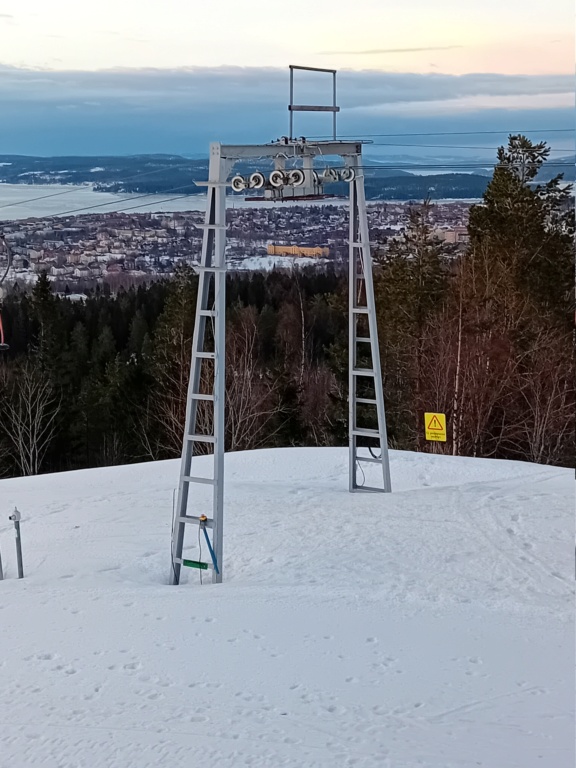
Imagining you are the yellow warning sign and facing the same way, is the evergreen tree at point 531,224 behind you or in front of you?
behind

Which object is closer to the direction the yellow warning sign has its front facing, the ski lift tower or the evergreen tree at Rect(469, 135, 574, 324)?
the ski lift tower

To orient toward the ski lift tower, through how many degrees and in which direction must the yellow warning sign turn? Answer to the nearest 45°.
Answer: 0° — it already faces it

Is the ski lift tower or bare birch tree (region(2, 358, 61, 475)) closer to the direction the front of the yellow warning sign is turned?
the ski lift tower

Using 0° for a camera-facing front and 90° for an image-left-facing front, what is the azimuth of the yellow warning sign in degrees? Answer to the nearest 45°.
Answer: approximately 0°

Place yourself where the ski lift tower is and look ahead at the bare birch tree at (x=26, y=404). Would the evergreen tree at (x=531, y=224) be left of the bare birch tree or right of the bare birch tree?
right

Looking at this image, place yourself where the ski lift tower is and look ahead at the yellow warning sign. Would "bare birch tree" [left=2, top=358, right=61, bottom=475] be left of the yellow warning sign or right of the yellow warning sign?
left

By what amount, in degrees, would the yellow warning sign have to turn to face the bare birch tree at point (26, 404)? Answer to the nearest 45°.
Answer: approximately 135° to its right
